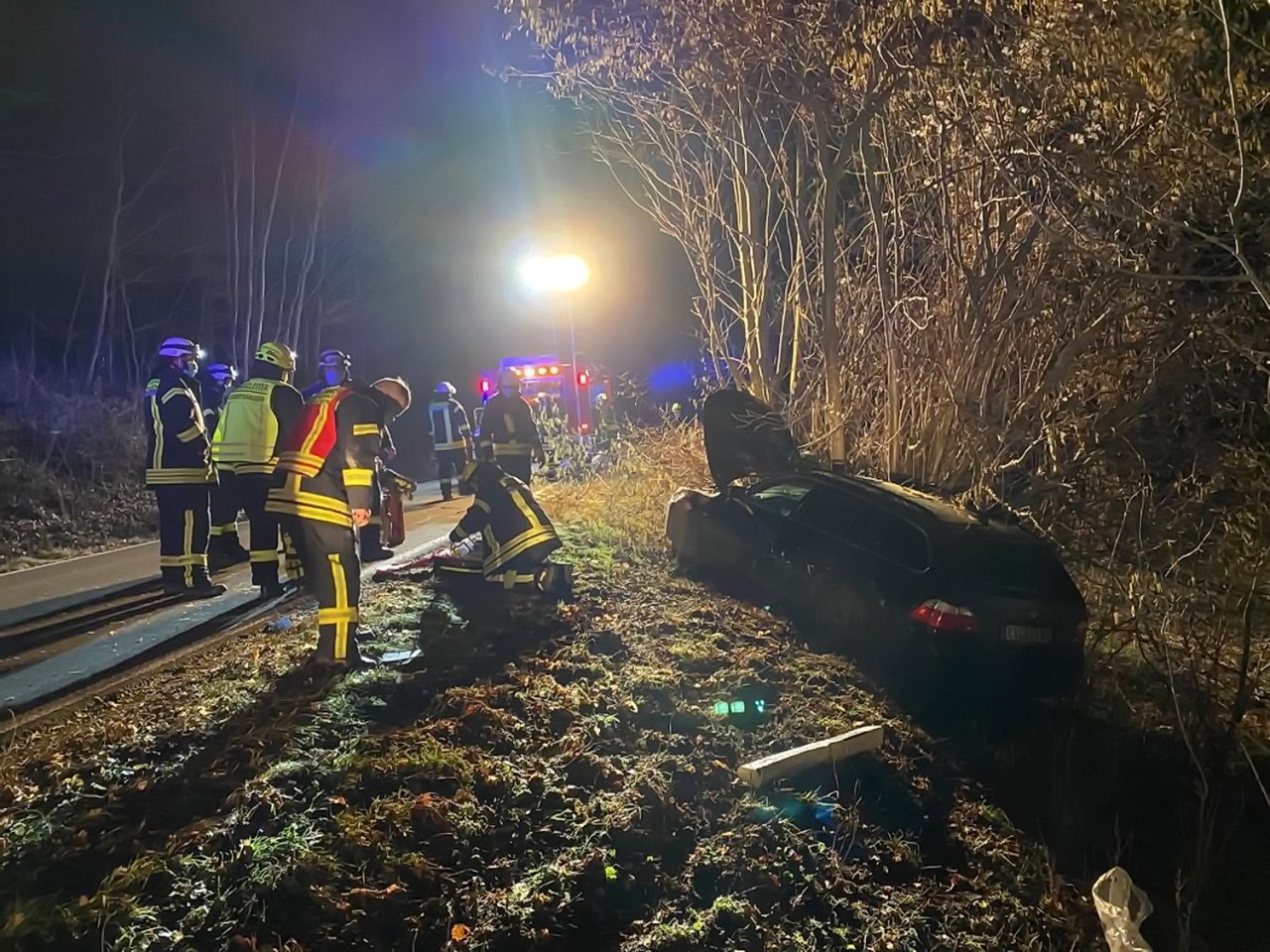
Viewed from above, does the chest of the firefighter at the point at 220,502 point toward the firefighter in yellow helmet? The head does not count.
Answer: no

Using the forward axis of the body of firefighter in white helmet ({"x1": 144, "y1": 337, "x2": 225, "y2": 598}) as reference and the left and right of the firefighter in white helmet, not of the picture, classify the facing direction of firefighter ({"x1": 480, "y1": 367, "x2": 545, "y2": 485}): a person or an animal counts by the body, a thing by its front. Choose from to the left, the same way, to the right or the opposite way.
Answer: to the right

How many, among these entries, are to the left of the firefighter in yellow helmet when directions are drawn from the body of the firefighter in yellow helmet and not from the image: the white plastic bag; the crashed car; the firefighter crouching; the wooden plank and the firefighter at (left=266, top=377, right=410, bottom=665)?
0

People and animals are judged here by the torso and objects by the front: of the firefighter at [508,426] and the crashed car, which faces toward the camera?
the firefighter

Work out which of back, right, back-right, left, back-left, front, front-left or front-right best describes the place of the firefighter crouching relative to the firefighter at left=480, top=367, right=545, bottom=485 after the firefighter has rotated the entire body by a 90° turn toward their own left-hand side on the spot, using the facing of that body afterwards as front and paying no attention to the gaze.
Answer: right

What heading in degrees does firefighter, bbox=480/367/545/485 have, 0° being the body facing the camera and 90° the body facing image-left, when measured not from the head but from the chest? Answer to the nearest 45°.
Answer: approximately 0°

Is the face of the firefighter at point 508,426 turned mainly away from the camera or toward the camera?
toward the camera

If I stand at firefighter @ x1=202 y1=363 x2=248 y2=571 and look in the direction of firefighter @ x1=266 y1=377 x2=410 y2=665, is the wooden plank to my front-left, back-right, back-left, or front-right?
front-left

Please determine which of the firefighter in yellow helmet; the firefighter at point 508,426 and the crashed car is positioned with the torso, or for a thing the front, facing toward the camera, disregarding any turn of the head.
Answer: the firefighter

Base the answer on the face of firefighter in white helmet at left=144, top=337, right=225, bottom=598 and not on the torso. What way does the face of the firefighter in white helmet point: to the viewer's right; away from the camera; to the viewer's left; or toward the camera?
to the viewer's right

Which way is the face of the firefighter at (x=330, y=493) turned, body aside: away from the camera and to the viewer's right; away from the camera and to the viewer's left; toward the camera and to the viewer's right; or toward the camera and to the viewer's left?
away from the camera and to the viewer's right

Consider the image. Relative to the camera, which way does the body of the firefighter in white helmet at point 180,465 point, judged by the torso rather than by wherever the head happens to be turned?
to the viewer's right

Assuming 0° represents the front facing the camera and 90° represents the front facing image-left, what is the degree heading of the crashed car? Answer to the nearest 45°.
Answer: approximately 135°
